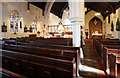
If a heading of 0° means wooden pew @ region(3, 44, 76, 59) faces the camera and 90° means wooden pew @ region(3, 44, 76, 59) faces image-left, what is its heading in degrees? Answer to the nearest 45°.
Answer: approximately 225°

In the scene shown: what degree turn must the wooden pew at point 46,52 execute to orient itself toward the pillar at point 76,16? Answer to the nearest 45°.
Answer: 0° — it already faces it

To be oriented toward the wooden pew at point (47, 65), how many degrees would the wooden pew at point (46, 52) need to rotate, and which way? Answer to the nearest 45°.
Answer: approximately 135° to its right

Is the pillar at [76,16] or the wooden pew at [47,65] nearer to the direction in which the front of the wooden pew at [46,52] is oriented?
the pillar
